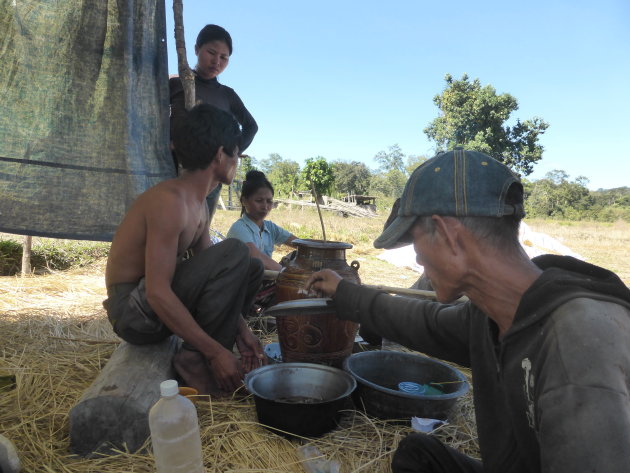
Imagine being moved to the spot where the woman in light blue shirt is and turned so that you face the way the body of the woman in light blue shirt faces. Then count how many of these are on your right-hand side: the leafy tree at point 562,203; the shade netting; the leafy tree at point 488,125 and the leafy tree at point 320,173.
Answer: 1

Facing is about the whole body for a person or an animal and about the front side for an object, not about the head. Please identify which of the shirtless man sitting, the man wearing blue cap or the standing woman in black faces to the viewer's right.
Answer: the shirtless man sitting

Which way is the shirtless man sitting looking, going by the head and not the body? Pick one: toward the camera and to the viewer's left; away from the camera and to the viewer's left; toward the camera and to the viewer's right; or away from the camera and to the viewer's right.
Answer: away from the camera and to the viewer's right

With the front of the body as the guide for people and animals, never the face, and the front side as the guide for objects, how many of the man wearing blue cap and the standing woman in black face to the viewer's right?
0

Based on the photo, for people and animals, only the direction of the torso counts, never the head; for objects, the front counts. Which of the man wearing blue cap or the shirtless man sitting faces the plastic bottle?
the man wearing blue cap

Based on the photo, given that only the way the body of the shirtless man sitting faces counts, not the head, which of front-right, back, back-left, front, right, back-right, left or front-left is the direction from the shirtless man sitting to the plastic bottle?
right

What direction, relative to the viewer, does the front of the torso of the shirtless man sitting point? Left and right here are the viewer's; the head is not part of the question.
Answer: facing to the right of the viewer

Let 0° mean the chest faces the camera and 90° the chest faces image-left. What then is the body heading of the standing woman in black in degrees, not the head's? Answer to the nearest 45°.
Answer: approximately 0°

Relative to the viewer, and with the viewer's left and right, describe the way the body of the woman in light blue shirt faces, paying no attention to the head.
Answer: facing the viewer and to the right of the viewer

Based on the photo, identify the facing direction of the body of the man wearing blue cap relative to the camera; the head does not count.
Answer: to the viewer's left

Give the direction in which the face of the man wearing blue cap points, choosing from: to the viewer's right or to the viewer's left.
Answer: to the viewer's left

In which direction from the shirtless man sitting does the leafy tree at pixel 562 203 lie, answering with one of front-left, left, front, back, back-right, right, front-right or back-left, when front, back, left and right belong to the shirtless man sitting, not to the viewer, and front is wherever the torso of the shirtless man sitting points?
front-left

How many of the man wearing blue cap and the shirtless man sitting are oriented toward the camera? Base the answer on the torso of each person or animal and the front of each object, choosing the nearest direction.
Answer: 0

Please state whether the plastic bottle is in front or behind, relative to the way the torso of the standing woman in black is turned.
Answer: in front

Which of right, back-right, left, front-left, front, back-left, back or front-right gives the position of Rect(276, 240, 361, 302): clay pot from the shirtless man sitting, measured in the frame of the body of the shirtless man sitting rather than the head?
front

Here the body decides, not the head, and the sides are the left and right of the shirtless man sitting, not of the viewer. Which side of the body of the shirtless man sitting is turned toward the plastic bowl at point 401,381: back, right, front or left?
front
